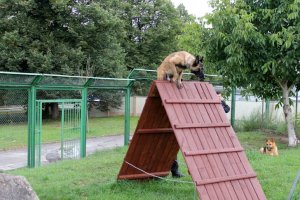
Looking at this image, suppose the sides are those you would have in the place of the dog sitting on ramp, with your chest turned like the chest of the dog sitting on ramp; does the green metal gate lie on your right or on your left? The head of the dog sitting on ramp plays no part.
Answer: on your left

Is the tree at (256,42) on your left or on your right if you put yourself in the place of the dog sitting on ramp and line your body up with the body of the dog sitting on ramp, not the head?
on your left

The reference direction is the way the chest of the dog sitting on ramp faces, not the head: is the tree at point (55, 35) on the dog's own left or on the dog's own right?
on the dog's own left

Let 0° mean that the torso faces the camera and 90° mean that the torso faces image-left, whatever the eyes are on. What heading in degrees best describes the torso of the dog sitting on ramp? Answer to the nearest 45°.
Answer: approximately 270°

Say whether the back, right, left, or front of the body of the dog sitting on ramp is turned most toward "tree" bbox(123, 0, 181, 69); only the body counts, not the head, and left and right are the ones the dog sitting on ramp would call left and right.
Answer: left

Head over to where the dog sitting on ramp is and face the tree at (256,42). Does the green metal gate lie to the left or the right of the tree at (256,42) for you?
left
